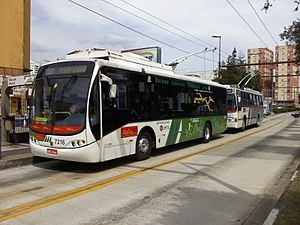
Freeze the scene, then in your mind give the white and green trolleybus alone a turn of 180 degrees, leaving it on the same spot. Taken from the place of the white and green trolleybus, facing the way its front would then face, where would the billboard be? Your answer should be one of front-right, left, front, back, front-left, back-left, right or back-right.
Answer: front-left

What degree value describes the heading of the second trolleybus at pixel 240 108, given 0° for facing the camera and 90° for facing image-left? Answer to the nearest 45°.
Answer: approximately 45°

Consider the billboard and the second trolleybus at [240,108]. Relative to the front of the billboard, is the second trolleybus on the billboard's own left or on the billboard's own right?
on the billboard's own left

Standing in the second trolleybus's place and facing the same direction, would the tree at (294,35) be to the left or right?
on its left

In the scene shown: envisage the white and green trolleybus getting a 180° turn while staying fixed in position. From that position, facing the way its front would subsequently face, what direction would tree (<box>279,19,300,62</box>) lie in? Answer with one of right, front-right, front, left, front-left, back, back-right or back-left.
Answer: front

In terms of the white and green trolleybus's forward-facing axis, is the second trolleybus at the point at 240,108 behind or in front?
behind

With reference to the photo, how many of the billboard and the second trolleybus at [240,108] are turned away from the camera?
0

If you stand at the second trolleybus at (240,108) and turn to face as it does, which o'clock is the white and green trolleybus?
The white and green trolleybus is roughly at 11 o'clock from the second trolleybus.

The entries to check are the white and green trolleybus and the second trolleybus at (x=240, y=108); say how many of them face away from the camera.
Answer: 0

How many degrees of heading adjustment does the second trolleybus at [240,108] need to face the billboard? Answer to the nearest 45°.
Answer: approximately 90° to its right

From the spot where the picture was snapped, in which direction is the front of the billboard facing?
facing the viewer and to the left of the viewer
